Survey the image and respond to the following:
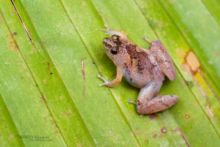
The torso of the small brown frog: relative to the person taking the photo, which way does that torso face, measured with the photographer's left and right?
facing away from the viewer and to the left of the viewer
